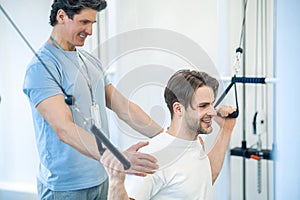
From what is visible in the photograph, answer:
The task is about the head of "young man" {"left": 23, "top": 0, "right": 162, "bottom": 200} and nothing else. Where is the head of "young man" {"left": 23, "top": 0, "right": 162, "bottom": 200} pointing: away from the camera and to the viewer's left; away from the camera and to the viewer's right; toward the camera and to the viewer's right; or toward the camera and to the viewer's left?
toward the camera and to the viewer's right

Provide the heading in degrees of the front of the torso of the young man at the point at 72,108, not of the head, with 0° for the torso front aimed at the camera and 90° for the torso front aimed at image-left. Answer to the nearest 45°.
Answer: approximately 315°

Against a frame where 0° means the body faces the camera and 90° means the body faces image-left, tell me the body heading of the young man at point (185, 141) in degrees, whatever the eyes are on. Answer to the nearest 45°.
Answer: approximately 315°

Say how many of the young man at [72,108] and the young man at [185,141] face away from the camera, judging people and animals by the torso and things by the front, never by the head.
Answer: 0
